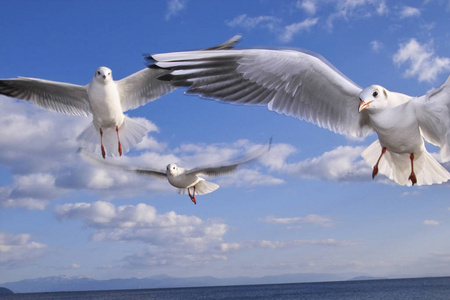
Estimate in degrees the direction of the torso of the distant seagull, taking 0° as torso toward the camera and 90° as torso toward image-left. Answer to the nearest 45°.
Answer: approximately 45°

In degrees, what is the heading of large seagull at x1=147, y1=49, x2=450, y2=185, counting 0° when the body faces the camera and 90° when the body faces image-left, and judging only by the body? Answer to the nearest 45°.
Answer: approximately 45°

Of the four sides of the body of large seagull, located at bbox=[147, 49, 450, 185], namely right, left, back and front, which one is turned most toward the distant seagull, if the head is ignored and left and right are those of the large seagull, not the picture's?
right

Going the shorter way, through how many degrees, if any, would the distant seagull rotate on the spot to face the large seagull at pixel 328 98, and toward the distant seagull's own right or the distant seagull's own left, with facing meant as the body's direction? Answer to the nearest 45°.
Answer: approximately 45° to the distant seagull's own left

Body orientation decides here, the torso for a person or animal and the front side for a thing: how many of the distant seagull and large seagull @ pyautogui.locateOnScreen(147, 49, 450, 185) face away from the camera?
0
